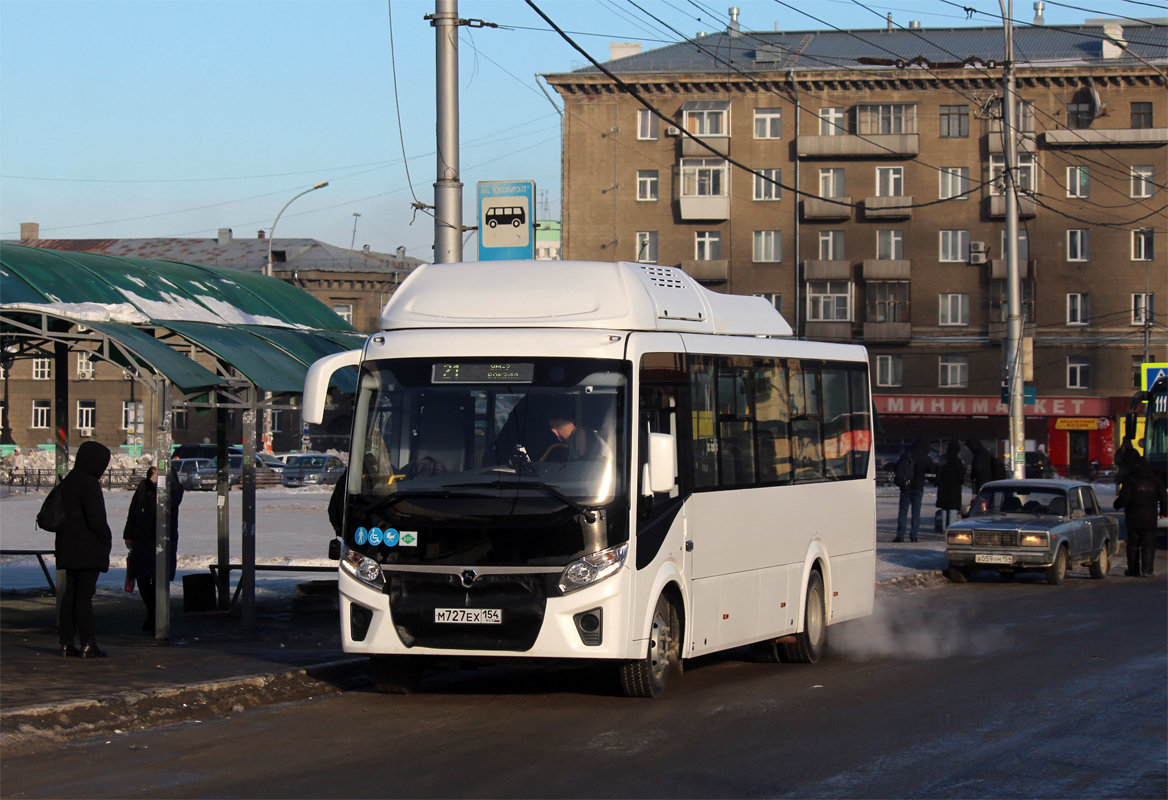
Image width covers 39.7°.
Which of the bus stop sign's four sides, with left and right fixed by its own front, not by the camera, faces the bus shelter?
right

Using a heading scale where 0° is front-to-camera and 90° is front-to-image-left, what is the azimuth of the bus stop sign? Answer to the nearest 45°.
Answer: approximately 0°

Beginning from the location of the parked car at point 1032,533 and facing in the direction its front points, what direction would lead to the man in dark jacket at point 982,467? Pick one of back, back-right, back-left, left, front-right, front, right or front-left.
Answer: back-right

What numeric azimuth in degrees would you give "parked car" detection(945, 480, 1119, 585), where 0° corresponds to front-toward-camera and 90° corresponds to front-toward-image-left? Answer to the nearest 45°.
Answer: approximately 45°

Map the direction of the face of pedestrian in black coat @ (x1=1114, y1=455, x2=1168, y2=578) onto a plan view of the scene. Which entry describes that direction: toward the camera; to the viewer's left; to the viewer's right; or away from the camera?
away from the camera
